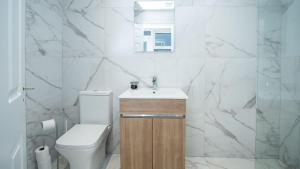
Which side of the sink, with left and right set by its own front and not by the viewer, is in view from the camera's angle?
front

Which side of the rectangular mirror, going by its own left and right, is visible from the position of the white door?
front

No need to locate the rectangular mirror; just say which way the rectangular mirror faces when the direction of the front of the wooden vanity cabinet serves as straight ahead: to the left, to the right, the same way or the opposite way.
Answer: the same way

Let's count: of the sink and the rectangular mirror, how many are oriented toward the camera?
2

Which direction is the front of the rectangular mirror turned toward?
toward the camera

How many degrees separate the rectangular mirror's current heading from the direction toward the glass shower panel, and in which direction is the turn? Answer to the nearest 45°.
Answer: approximately 45° to its left

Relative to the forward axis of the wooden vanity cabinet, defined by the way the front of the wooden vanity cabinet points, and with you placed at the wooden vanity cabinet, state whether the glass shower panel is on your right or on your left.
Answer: on your left
